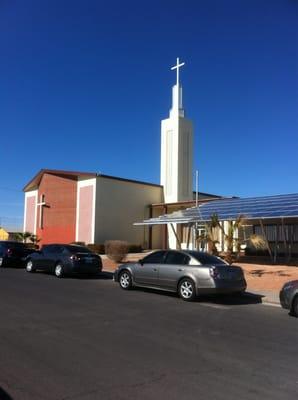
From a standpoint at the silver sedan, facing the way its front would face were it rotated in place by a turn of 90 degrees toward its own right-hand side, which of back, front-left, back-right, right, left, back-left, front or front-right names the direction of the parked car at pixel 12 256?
left

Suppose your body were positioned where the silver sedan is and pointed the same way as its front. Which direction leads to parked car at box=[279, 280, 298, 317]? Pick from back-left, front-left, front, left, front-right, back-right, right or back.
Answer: back

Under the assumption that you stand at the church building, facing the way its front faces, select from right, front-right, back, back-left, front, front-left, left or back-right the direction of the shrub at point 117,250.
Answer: front-left

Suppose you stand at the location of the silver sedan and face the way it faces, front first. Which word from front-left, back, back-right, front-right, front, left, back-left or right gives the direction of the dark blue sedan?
front

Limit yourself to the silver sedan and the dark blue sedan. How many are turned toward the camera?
0

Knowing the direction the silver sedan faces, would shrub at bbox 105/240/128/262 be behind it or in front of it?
in front

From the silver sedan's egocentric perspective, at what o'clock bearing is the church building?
The church building is roughly at 1 o'clock from the silver sedan.

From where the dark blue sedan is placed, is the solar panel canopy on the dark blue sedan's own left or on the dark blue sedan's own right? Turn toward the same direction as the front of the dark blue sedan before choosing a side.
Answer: on the dark blue sedan's own right

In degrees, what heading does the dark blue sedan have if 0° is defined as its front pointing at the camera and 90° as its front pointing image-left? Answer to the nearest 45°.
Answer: approximately 135°

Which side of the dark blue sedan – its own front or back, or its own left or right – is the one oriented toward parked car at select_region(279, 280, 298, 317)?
back

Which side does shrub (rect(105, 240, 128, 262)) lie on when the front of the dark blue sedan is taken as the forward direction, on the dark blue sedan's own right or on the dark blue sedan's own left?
on the dark blue sedan's own right

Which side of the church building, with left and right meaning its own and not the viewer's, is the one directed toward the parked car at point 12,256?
front

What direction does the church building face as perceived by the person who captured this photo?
facing the viewer and to the left of the viewer

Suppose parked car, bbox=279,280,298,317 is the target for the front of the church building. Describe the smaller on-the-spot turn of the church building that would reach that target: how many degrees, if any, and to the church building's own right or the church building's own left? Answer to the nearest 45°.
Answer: approximately 45° to the church building's own left
